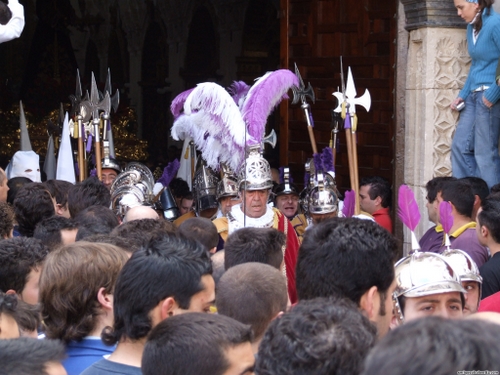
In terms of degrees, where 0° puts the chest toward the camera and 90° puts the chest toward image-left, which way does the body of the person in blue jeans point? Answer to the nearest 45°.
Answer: approximately 45°

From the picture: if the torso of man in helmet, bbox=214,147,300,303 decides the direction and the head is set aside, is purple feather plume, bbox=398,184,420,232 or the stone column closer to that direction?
the purple feather plume

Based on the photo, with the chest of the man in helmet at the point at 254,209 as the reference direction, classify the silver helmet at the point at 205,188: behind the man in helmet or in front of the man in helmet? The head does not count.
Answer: behind

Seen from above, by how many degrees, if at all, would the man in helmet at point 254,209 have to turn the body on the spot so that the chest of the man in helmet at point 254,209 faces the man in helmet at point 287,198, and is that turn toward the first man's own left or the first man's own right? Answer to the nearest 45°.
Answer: approximately 180°

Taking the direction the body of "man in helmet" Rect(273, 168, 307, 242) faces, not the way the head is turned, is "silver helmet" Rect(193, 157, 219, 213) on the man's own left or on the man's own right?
on the man's own right

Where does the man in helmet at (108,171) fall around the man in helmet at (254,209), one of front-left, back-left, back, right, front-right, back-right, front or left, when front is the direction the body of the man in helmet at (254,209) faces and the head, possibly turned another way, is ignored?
back-right

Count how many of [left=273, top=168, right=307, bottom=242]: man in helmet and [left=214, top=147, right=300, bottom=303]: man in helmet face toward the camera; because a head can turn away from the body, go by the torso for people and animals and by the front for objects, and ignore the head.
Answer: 2

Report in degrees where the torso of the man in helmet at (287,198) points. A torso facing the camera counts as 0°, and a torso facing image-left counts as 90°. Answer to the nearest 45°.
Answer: approximately 0°

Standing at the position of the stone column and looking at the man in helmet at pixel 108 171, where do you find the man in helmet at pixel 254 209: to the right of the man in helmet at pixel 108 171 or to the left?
left

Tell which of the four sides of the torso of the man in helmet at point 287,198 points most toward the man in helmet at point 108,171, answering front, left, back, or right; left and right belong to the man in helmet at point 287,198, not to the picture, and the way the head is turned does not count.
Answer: right

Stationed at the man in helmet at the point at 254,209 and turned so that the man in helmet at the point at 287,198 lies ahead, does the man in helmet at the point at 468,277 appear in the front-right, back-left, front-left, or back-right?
back-right
